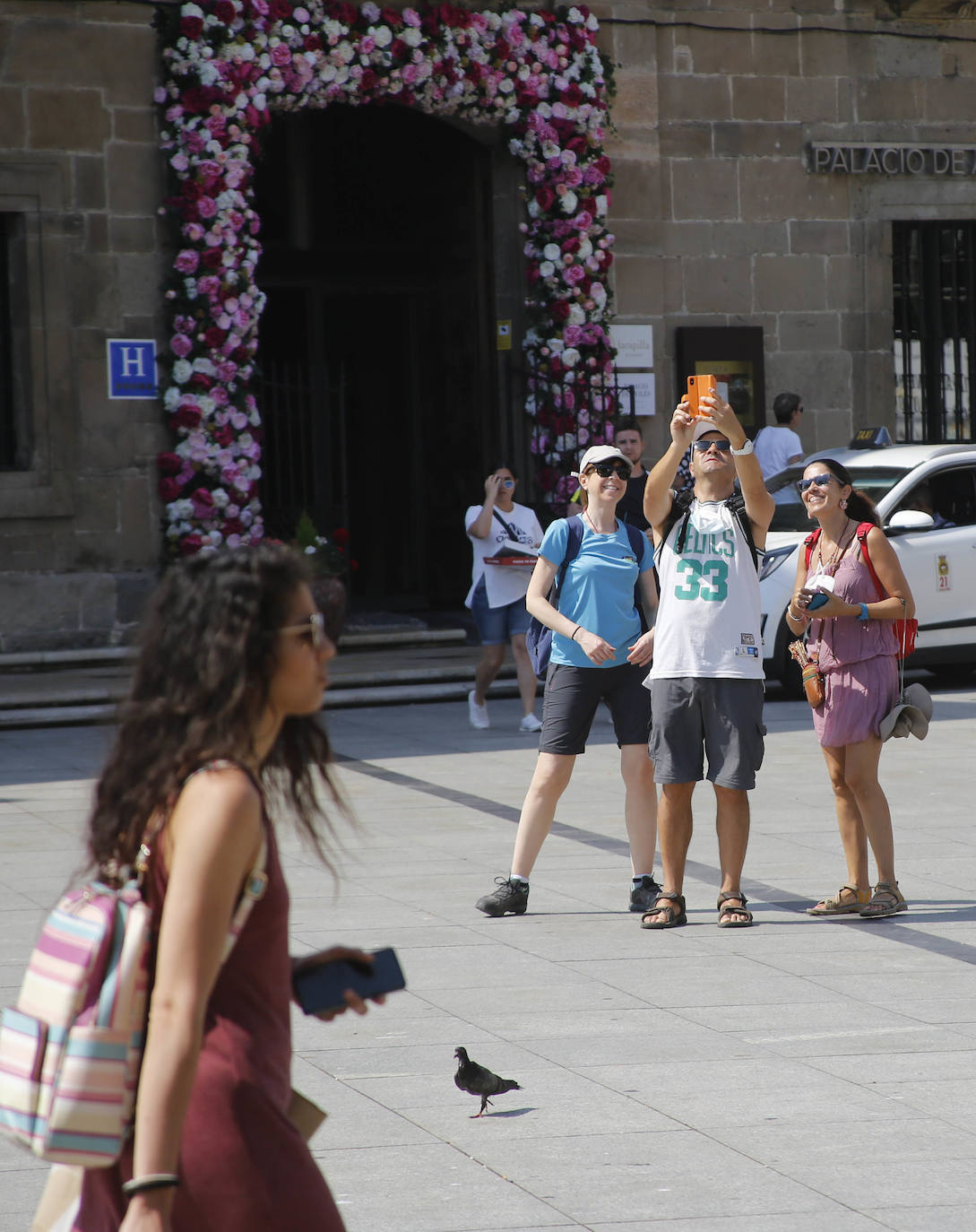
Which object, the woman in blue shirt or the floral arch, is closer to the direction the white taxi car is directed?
the woman in blue shirt

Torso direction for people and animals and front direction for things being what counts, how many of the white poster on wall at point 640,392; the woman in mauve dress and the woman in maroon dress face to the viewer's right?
1

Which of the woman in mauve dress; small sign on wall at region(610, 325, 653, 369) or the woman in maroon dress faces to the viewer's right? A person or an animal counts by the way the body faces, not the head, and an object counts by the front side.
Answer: the woman in maroon dress

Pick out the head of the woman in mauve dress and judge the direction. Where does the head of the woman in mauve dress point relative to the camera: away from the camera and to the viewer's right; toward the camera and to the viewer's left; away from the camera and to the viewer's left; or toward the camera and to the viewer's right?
toward the camera and to the viewer's left

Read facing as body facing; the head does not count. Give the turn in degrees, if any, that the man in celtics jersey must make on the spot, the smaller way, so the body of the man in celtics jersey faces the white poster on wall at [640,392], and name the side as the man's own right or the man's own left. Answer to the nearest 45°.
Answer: approximately 180°

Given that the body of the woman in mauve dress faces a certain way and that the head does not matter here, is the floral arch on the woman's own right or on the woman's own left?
on the woman's own right

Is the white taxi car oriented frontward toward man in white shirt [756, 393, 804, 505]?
no

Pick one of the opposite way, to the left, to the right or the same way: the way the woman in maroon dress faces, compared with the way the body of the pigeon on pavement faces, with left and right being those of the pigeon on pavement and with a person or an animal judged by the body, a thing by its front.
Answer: the opposite way

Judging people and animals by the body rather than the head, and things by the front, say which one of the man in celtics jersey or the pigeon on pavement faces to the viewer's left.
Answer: the pigeon on pavement

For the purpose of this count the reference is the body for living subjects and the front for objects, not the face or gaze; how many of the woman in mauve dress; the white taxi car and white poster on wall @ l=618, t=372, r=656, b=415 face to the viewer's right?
0

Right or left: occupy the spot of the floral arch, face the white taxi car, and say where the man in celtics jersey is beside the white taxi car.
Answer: right

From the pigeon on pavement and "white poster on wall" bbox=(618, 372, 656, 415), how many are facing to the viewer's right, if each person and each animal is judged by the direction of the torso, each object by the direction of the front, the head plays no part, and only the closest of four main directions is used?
0

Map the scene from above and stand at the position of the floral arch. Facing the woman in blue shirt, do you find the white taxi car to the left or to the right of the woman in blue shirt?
left

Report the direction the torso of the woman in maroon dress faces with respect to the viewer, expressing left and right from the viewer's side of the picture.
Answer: facing to the right of the viewer

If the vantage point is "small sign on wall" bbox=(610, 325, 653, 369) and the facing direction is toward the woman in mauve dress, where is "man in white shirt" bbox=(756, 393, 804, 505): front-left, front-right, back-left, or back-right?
front-left

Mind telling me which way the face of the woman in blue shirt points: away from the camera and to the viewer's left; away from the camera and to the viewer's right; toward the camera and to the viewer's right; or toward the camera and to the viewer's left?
toward the camera and to the viewer's right

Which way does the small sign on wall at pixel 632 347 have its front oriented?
toward the camera
